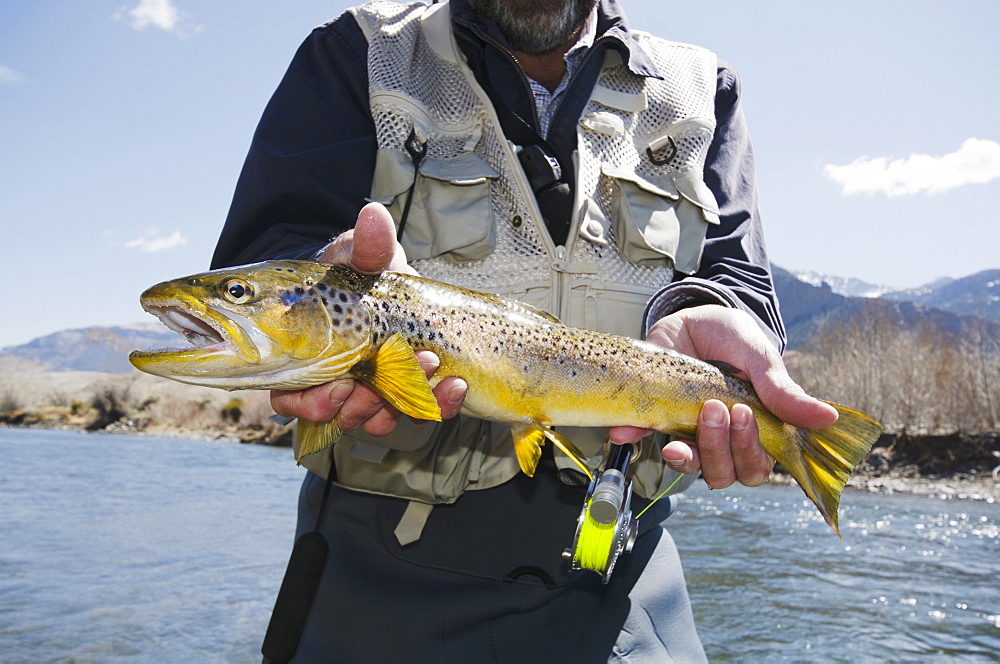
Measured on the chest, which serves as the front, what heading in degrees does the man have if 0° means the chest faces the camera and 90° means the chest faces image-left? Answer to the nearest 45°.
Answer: approximately 0°

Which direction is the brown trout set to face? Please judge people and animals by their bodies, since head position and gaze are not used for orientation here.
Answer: to the viewer's left
